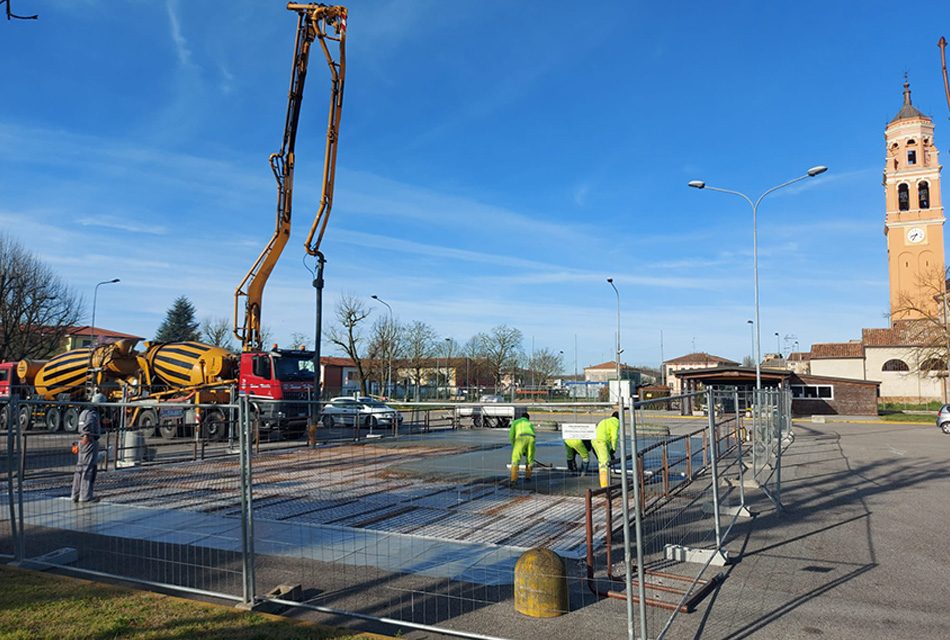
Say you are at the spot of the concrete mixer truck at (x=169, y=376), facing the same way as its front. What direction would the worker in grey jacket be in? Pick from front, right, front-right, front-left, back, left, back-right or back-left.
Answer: front-right

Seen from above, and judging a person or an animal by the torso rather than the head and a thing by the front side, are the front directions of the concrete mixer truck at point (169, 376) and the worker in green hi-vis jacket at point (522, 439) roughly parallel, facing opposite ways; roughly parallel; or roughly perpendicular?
roughly perpendicular

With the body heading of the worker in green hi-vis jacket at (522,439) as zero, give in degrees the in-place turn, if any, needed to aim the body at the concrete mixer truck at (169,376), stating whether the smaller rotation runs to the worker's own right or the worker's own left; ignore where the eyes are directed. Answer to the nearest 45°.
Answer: approximately 45° to the worker's own left

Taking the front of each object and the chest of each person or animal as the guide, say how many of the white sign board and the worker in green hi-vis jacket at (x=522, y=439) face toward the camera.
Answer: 1

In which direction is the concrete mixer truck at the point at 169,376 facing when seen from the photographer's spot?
facing the viewer and to the right of the viewer

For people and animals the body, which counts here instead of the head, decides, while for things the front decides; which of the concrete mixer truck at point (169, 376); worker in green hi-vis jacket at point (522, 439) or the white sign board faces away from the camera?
the worker in green hi-vis jacket

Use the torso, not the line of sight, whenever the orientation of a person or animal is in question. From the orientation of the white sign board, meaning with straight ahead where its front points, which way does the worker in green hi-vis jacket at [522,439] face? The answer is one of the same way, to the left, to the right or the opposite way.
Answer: the opposite way

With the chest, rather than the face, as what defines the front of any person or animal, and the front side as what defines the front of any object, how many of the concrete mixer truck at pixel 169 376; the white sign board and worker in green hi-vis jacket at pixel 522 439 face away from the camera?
1

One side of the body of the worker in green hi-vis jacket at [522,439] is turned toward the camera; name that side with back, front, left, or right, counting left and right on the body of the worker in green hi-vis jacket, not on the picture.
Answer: back
